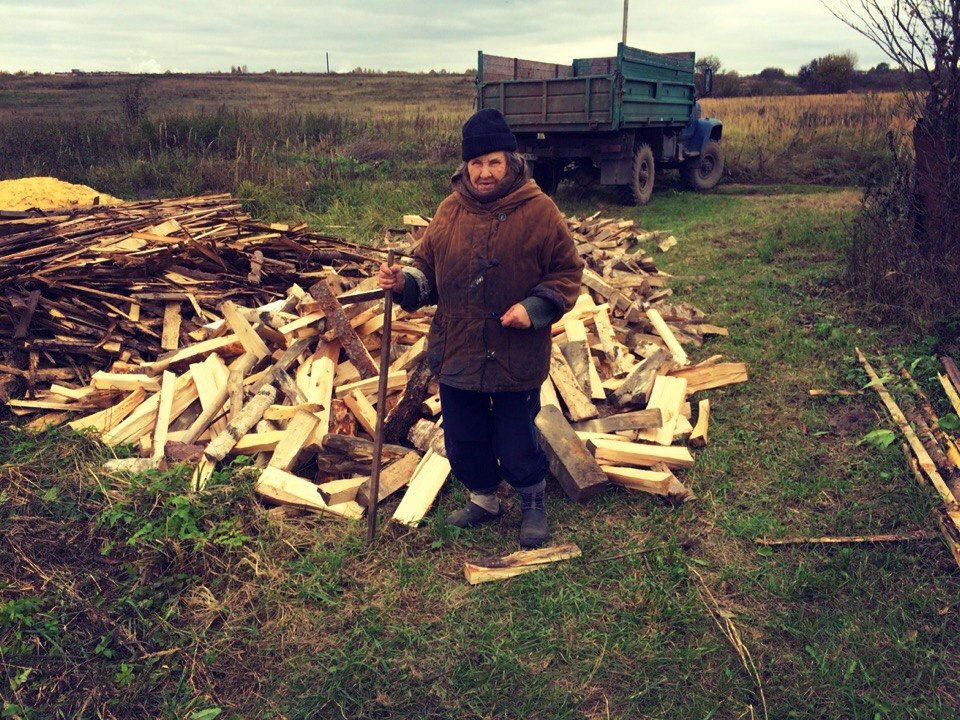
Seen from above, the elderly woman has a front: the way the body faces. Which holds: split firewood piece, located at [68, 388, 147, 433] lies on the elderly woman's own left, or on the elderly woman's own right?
on the elderly woman's own right

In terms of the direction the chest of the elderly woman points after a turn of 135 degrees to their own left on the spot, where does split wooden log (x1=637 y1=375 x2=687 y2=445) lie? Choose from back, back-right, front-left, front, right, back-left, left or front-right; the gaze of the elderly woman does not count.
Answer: front

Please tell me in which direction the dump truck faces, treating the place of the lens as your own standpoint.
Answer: facing away from the viewer and to the right of the viewer

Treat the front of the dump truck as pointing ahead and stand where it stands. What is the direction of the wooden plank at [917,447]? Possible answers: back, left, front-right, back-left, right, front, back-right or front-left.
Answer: back-right

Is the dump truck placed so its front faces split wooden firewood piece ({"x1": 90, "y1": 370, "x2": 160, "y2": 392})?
no

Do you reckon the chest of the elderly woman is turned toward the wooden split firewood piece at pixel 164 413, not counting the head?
no

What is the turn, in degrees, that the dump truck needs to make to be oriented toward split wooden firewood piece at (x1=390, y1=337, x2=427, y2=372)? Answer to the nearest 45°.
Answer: approximately 135° to its right

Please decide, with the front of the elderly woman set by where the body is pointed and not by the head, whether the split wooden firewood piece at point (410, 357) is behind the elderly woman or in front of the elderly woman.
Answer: behind

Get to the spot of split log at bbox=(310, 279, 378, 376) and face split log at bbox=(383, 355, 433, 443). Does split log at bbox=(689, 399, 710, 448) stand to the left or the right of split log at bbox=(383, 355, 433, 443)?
left

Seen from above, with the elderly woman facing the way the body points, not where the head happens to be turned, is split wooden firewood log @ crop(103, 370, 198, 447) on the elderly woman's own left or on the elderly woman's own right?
on the elderly woman's own right

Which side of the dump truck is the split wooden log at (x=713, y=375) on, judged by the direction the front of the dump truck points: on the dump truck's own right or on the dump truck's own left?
on the dump truck's own right

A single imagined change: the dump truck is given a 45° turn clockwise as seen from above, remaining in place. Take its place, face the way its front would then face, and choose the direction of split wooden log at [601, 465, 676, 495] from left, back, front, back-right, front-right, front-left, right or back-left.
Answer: right

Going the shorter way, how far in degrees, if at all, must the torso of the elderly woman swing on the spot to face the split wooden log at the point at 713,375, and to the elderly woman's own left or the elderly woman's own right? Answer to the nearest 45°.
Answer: approximately 135° to the elderly woman's own left

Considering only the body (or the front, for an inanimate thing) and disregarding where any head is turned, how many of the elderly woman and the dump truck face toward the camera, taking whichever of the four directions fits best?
1

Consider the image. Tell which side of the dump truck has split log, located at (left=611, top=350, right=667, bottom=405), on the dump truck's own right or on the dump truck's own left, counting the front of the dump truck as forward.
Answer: on the dump truck's own right

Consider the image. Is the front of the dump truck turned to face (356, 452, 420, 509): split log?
no

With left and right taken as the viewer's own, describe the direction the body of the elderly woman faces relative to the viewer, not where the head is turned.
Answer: facing the viewer

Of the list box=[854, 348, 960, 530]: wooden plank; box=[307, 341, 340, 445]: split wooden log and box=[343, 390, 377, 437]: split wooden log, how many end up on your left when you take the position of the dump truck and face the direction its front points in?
0

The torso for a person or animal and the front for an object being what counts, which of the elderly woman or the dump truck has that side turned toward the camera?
the elderly woman
